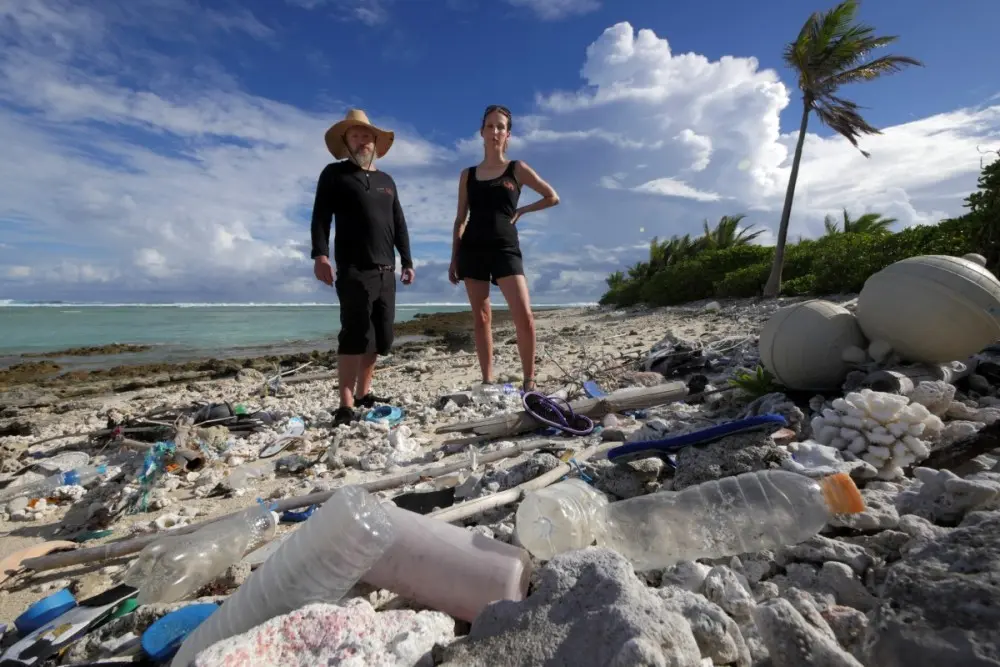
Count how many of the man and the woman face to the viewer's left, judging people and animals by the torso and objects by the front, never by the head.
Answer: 0

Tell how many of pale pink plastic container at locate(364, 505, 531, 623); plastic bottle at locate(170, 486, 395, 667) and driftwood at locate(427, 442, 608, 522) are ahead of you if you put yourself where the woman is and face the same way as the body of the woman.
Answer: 3

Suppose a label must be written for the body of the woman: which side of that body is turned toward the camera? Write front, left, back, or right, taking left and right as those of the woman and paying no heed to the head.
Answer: front

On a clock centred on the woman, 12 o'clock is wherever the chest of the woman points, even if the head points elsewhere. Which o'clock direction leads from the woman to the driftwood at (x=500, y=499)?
The driftwood is roughly at 12 o'clock from the woman.

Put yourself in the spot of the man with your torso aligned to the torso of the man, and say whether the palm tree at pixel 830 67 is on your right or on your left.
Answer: on your left

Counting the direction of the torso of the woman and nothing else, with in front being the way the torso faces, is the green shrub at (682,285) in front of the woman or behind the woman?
behind

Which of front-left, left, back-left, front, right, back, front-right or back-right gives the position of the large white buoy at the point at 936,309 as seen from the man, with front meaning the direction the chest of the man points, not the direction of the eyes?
front

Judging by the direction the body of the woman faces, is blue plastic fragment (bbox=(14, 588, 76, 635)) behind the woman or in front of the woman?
in front

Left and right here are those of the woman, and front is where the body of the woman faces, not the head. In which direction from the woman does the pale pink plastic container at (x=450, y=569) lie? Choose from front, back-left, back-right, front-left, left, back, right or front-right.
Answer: front

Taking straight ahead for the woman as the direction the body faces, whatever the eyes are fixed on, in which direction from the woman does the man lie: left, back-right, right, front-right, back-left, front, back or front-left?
right

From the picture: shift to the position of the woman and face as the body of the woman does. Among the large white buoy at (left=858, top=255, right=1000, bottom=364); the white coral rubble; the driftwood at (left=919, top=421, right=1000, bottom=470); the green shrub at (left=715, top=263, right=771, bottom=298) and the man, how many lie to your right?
1

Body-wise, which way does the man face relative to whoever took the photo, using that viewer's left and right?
facing the viewer and to the right of the viewer

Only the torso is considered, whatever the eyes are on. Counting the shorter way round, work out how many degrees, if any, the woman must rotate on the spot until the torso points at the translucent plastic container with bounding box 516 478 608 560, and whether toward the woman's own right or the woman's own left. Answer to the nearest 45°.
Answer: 0° — they already face it

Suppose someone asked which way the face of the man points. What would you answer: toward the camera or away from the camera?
toward the camera
